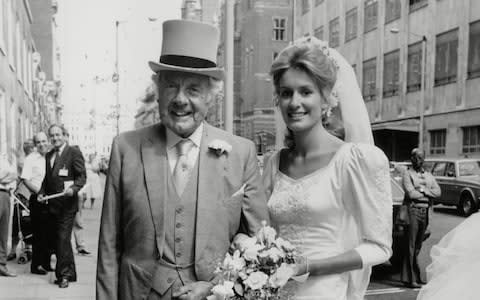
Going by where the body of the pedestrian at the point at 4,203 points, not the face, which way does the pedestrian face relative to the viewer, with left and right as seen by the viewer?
facing to the right of the viewer

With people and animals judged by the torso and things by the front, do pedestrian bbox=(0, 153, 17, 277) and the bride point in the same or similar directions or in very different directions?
very different directions

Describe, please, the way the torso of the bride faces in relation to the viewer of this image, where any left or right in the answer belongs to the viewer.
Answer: facing the viewer and to the left of the viewer

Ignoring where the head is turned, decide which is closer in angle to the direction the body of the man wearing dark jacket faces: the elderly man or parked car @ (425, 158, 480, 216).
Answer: the elderly man

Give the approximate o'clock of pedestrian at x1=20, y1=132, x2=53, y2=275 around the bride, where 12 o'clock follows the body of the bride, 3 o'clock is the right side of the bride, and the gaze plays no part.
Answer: The pedestrian is roughly at 3 o'clock from the bride.

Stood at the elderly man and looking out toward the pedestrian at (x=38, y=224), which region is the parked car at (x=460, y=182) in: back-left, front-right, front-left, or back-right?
front-right

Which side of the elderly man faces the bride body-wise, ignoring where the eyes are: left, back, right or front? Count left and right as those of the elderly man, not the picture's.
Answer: left

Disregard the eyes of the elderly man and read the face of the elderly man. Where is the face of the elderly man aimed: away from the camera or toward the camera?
toward the camera

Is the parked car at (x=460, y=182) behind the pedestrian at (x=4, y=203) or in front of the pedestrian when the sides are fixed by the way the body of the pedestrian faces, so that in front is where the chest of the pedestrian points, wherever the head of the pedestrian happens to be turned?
in front

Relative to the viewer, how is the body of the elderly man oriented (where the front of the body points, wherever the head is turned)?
toward the camera

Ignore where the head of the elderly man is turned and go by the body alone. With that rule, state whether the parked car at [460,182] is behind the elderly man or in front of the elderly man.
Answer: behind

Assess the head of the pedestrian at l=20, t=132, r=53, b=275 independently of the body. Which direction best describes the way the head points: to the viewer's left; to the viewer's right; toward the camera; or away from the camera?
toward the camera

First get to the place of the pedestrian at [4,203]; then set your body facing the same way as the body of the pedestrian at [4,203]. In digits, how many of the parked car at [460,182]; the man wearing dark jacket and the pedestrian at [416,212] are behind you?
0
